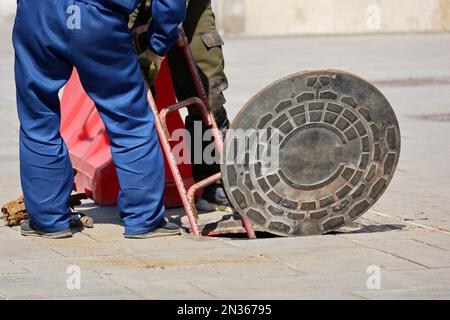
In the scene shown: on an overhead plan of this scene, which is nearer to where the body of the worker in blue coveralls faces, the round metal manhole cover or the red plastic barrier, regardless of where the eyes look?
the red plastic barrier

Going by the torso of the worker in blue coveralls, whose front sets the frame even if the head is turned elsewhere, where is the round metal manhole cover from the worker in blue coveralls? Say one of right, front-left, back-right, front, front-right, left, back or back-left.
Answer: right

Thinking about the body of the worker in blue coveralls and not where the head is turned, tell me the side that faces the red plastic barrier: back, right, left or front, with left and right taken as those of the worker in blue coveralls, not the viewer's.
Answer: front

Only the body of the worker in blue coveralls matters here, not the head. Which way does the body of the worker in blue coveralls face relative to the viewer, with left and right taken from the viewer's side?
facing away from the viewer

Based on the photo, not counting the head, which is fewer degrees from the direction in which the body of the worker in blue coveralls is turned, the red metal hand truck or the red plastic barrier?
the red plastic barrier
